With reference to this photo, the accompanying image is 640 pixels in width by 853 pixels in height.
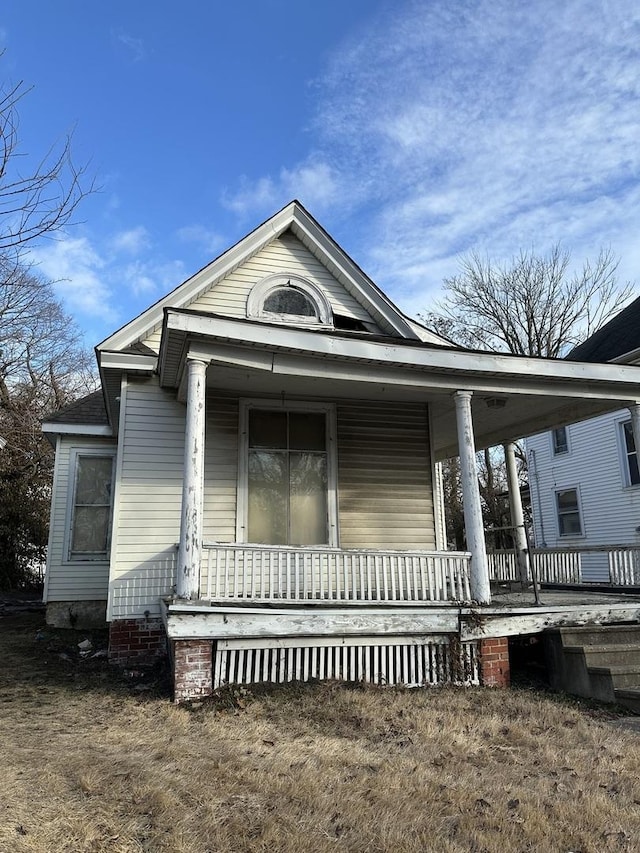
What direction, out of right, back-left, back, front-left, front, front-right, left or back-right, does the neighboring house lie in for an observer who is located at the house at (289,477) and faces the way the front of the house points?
back-left

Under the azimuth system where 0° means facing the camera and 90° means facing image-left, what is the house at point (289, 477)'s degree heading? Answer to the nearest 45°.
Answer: approximately 0°
